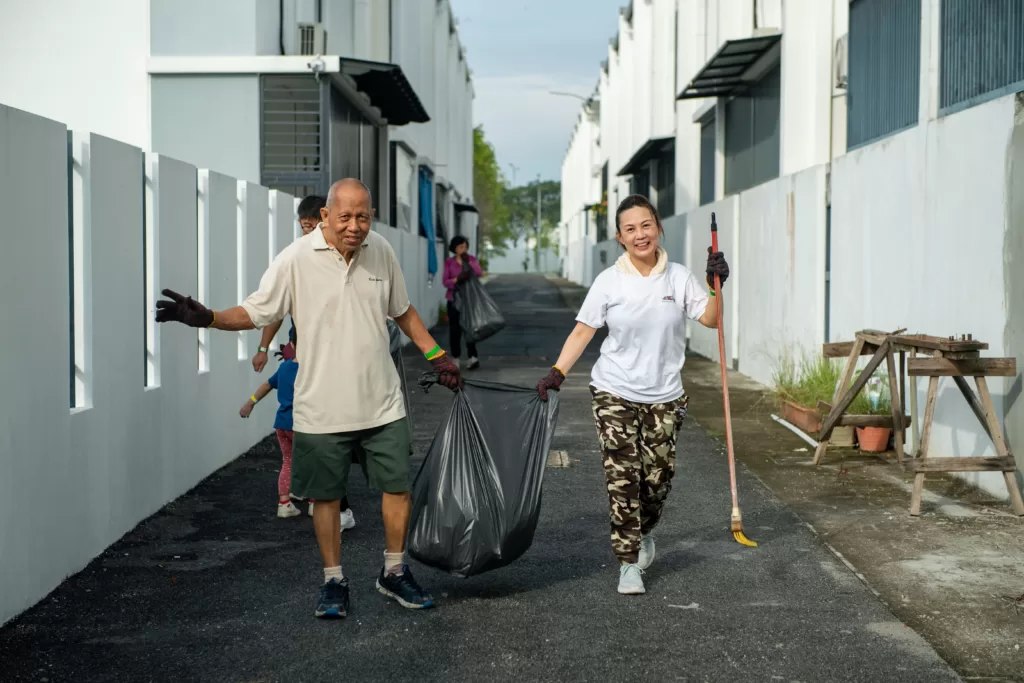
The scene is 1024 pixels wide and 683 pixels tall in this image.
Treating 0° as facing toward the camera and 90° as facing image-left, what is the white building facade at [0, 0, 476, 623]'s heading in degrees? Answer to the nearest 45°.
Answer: approximately 270°

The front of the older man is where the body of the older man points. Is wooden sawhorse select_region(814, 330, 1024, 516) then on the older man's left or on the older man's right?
on the older man's left

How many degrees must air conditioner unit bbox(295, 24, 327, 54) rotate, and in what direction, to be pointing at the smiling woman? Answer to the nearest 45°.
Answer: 0° — it already faces them

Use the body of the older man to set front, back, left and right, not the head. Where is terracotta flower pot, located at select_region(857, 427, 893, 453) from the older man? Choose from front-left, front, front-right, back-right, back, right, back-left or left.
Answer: back-left

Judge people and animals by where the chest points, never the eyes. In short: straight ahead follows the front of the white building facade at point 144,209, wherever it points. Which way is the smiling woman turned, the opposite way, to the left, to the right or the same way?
to the right

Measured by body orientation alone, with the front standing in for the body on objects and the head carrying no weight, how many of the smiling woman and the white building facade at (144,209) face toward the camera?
1
